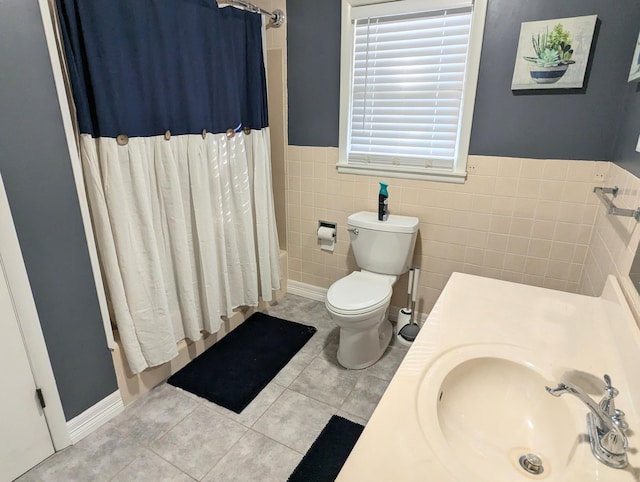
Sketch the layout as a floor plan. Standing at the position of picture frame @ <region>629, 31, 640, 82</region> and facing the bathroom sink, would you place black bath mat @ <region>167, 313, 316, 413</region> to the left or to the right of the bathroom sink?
right

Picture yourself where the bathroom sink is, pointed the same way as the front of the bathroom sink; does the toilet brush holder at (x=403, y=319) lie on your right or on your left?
on your right

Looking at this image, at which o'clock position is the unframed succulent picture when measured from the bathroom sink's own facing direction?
The unframed succulent picture is roughly at 3 o'clock from the bathroom sink.

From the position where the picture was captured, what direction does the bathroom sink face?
facing to the left of the viewer

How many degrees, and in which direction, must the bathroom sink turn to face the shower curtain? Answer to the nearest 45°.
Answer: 0° — it already faces it

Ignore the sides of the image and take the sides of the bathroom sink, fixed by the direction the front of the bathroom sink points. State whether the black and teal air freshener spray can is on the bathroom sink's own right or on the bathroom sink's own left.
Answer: on the bathroom sink's own right

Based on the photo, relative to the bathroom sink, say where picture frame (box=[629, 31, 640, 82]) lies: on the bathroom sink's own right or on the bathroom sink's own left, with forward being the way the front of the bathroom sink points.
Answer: on the bathroom sink's own right

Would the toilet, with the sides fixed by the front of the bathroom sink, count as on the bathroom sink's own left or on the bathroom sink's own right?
on the bathroom sink's own right

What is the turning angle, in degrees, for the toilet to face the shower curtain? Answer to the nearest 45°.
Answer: approximately 45° to its right
